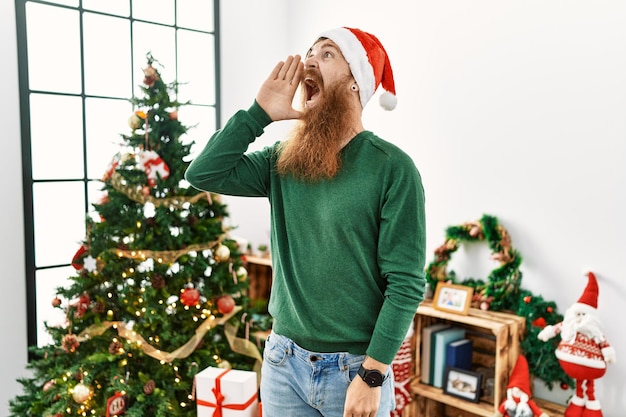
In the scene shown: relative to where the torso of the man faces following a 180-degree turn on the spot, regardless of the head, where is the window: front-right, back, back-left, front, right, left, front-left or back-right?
left

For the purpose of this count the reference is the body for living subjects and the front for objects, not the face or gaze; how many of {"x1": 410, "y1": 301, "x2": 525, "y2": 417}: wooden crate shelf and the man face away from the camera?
0

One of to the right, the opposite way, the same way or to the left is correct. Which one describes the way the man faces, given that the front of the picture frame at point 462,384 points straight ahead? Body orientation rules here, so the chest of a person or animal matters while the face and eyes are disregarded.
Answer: the same way

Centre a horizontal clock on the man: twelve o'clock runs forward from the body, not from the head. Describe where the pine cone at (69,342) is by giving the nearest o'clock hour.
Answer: The pine cone is roughly at 3 o'clock from the man.

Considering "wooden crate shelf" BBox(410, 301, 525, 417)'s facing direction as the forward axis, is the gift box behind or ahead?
ahead

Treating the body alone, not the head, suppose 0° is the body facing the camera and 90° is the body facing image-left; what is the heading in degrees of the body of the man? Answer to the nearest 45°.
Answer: approximately 45°

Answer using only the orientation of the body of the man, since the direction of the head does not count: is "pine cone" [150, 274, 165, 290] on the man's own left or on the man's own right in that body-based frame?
on the man's own right

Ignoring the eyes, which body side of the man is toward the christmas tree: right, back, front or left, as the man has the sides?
right

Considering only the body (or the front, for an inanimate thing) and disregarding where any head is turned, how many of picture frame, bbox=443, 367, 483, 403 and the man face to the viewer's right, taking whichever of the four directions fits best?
0

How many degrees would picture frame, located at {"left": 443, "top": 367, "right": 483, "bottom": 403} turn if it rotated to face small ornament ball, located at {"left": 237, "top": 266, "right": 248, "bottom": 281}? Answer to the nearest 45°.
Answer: approximately 45° to its right

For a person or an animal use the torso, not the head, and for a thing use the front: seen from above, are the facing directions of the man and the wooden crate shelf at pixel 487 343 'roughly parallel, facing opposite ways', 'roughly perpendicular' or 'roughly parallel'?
roughly parallel

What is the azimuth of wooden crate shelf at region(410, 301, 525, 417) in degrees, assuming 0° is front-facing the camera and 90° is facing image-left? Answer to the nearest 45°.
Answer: approximately 45°

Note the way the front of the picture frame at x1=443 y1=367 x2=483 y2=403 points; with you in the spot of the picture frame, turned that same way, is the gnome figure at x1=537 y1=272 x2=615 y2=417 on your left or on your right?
on your left
